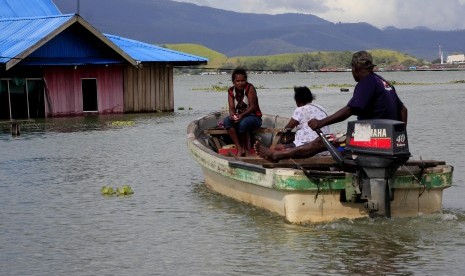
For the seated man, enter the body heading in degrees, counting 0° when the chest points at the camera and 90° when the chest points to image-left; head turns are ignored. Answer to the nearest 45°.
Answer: approximately 135°

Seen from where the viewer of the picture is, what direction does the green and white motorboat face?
facing away from the viewer and to the left of the viewer

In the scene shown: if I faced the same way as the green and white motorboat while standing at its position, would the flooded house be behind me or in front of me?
in front

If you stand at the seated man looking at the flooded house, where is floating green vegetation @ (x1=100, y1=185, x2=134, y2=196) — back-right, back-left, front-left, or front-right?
front-left

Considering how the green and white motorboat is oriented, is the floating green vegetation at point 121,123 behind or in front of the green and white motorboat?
in front

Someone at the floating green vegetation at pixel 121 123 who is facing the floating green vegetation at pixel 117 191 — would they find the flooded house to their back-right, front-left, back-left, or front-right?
back-right

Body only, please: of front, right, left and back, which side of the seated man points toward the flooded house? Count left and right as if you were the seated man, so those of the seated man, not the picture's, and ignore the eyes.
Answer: front

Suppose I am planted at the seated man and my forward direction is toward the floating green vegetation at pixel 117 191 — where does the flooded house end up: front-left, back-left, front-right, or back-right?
front-right
